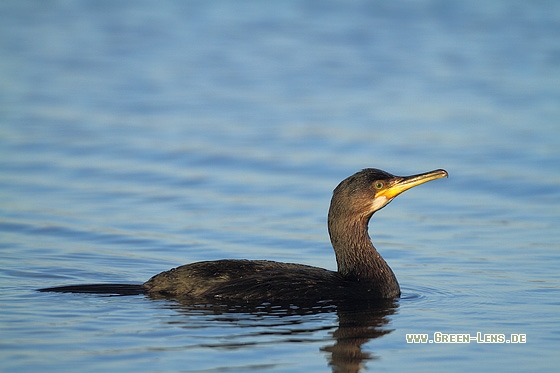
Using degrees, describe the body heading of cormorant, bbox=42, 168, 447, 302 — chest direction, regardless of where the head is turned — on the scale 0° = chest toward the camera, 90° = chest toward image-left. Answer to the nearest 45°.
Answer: approximately 270°
